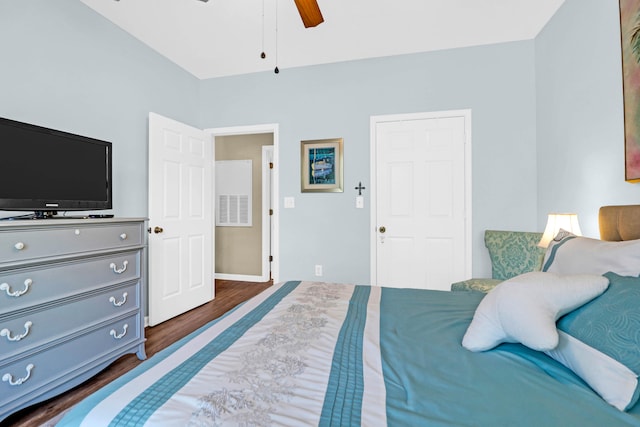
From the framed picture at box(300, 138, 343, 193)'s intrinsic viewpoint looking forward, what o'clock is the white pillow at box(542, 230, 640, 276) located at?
The white pillow is roughly at 11 o'clock from the framed picture.

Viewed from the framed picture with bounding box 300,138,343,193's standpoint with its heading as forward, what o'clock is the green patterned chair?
The green patterned chair is roughly at 10 o'clock from the framed picture.

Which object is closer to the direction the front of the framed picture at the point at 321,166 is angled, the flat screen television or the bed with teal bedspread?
the bed with teal bedspread

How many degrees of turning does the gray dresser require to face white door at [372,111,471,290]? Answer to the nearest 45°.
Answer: approximately 45° to its left

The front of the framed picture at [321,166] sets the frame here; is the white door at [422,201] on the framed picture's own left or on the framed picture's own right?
on the framed picture's own left

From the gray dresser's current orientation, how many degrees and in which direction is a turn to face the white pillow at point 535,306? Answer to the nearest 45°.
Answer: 0° — it already faces it

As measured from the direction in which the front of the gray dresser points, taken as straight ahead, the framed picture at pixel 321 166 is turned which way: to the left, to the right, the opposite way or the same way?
to the right

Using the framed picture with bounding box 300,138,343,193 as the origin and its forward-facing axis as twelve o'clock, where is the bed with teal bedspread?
The bed with teal bedspread is roughly at 12 o'clock from the framed picture.

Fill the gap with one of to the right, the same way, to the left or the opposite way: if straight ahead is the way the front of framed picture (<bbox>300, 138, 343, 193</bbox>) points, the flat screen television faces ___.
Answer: to the left
